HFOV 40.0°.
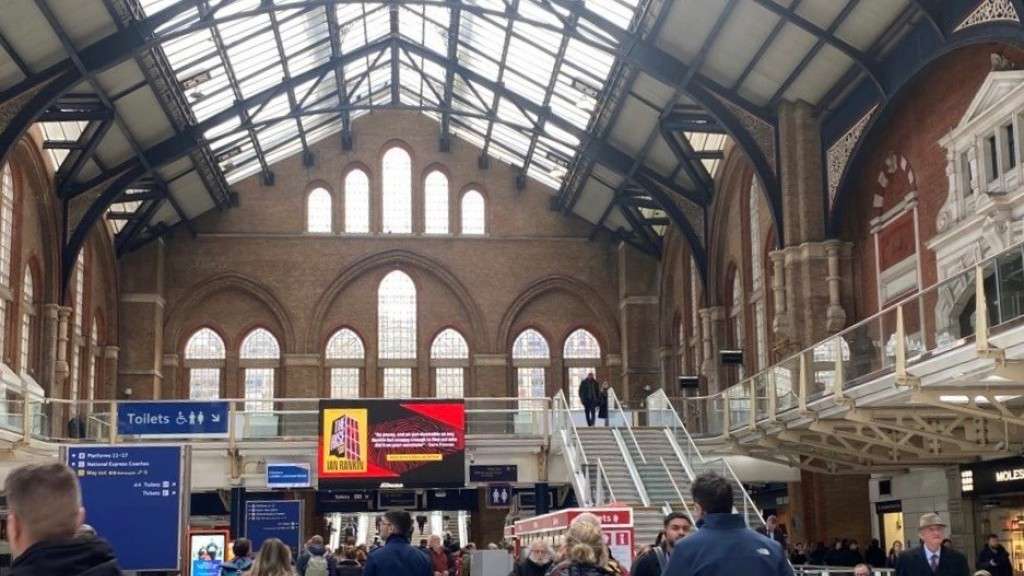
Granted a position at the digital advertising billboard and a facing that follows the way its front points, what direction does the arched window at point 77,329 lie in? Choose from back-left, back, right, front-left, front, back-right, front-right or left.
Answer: back-right

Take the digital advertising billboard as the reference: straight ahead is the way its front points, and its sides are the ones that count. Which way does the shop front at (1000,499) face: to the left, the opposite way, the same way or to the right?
to the right

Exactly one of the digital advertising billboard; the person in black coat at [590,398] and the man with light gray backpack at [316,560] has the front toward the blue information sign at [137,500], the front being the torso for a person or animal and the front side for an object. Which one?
the digital advertising billboard

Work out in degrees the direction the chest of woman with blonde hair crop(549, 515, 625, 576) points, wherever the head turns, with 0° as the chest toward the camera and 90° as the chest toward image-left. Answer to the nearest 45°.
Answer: approximately 180°

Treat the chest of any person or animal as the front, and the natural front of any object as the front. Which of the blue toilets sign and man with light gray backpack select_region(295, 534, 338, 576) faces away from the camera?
the man with light gray backpack

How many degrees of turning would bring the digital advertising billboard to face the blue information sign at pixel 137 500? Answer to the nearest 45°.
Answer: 0° — it already faces it

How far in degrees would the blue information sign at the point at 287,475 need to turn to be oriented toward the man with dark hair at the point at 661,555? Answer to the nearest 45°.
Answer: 0° — it already faces them

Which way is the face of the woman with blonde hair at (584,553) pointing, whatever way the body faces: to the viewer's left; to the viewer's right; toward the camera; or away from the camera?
away from the camera
